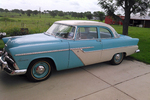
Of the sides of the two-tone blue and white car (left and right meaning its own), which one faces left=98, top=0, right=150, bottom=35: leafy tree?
back

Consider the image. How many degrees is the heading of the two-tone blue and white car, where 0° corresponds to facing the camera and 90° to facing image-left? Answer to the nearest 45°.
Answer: approximately 45°
